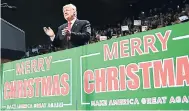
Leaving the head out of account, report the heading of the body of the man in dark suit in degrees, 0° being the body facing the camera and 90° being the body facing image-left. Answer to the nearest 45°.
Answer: approximately 45°

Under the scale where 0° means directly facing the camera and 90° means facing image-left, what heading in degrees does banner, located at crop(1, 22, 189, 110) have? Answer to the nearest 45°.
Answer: approximately 45°
